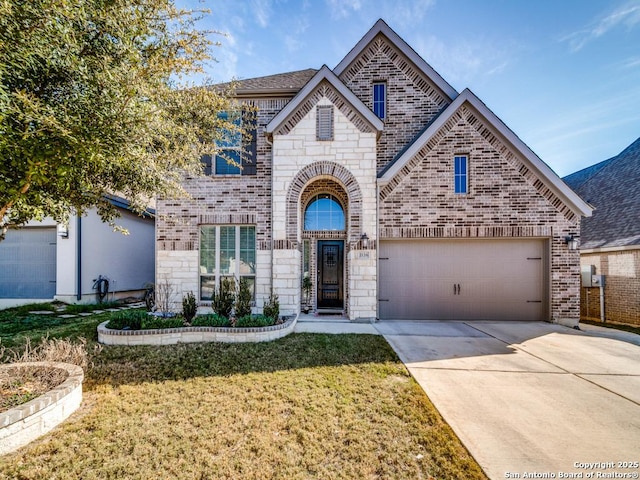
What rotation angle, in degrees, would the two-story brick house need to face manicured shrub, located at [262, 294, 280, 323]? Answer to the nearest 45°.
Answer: approximately 45° to its right

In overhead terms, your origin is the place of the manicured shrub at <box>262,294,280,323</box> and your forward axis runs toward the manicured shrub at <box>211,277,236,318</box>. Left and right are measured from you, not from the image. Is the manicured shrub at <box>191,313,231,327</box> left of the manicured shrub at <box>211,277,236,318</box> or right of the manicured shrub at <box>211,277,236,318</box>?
left

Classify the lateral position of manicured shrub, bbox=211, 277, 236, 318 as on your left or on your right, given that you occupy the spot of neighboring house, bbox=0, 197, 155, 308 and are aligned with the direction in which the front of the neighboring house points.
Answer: on your left

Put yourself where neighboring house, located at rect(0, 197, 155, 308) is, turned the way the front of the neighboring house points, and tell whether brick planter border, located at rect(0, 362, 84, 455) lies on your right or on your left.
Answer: on your left

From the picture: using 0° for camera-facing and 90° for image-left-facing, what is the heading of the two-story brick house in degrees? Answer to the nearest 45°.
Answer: approximately 0°

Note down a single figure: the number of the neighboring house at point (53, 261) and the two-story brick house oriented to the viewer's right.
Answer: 0

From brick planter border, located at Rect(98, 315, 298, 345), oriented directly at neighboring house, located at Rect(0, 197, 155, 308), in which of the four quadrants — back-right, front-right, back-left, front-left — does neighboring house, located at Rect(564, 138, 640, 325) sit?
back-right

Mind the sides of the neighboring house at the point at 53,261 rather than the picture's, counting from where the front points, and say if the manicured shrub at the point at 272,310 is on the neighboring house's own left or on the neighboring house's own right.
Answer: on the neighboring house's own left

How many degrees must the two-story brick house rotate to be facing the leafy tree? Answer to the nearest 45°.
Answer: approximately 45° to its right

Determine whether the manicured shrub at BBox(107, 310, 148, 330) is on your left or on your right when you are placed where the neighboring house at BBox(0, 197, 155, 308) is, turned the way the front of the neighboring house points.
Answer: on your left

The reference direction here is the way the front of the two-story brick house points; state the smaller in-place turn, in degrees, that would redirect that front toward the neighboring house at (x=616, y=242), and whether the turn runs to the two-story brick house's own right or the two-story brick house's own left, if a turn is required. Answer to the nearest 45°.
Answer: approximately 135° to the two-story brick house's own left
